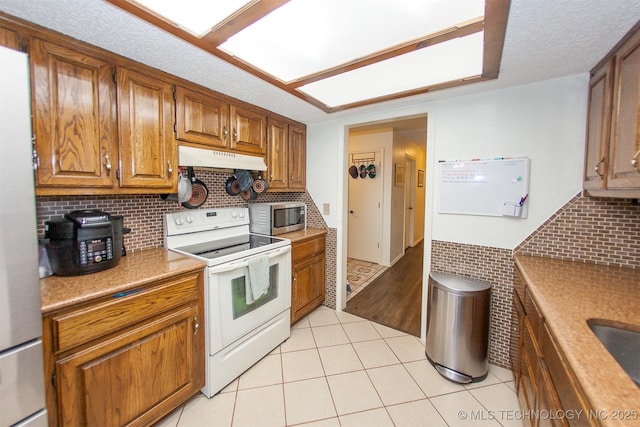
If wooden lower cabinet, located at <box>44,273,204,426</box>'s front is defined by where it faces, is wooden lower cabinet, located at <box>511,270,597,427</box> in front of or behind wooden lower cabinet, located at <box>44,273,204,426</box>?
in front

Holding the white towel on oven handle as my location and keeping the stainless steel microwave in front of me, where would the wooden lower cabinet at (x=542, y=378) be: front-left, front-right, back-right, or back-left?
back-right

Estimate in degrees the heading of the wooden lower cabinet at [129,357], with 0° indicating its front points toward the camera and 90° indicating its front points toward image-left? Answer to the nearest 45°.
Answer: approximately 315°

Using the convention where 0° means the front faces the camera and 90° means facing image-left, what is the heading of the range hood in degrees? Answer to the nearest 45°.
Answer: approximately 315°

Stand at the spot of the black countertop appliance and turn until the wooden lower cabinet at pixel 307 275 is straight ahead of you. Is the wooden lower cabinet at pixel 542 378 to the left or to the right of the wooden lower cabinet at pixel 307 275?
right

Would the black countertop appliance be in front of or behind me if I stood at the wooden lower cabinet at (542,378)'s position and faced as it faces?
in front

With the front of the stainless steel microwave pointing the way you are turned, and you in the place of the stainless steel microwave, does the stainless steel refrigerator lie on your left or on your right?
on your right

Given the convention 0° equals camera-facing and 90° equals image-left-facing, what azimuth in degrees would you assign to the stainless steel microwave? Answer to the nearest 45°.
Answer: approximately 315°

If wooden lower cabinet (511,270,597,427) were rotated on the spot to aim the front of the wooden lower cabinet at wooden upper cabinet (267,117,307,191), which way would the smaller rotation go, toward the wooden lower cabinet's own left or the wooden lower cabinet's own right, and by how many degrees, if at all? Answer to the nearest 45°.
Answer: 0° — it already faces it

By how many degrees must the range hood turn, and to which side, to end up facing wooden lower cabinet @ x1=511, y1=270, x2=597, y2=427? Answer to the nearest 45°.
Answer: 0° — it already faces it

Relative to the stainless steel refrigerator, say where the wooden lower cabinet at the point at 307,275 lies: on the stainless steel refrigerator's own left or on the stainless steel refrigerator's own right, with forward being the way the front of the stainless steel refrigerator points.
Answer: on the stainless steel refrigerator's own left

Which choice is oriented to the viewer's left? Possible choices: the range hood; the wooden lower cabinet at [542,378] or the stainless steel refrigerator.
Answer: the wooden lower cabinet
